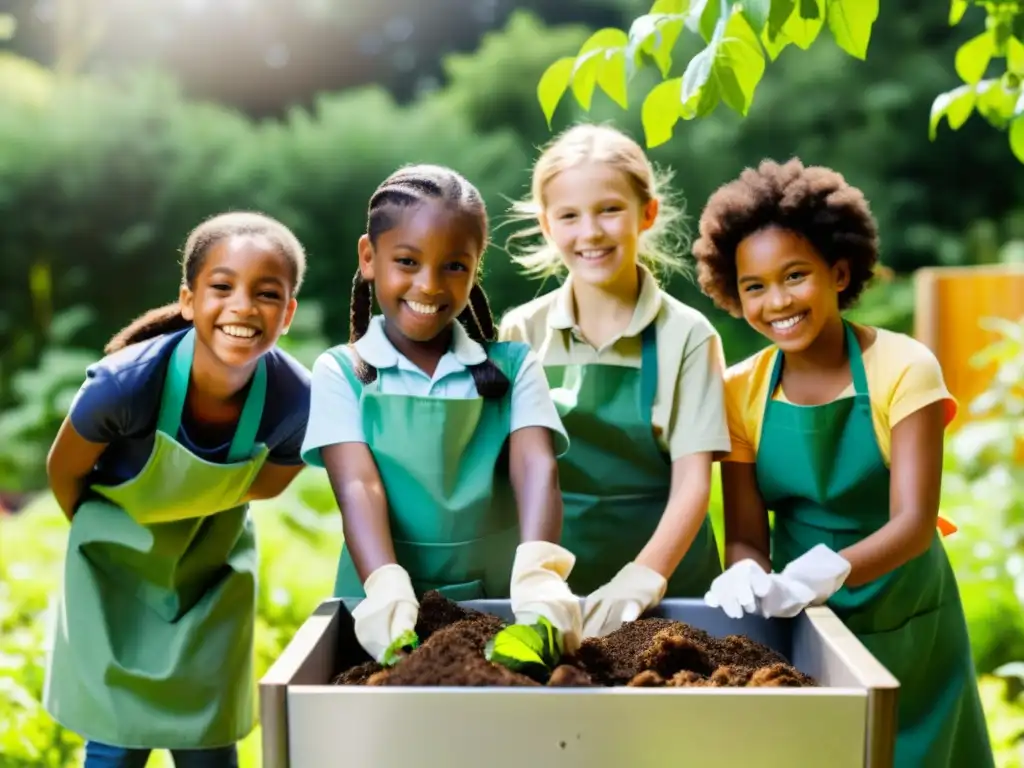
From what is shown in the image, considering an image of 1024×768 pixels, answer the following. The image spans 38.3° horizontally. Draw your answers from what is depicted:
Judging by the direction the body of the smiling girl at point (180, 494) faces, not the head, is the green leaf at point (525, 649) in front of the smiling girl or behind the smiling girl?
in front

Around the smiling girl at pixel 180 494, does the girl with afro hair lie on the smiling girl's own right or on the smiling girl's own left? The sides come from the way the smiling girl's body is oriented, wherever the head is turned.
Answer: on the smiling girl's own left

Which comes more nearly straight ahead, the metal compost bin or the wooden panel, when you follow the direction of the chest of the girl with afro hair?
the metal compost bin

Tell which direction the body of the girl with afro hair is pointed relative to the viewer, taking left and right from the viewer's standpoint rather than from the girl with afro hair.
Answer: facing the viewer and to the left of the viewer

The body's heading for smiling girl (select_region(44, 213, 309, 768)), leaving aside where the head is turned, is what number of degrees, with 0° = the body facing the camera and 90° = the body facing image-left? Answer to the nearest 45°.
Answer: approximately 0°

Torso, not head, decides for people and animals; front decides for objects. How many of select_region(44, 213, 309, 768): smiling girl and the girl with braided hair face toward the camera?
2

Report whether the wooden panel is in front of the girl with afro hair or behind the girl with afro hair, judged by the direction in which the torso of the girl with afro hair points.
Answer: behind
